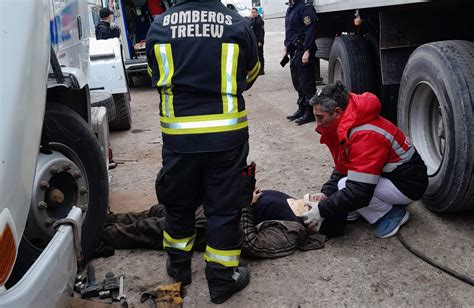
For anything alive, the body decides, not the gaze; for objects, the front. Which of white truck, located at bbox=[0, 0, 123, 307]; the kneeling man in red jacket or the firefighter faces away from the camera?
the firefighter

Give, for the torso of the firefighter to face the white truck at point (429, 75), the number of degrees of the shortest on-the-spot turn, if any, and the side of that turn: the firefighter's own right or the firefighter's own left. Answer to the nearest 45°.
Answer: approximately 45° to the firefighter's own right

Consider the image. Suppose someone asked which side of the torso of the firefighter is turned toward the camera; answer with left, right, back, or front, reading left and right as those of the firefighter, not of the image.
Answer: back

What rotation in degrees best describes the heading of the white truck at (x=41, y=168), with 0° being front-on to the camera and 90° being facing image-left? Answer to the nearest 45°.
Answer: approximately 45°

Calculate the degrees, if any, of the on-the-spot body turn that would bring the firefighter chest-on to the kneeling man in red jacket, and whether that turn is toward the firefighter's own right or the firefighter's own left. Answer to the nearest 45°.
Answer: approximately 45° to the firefighter's own right

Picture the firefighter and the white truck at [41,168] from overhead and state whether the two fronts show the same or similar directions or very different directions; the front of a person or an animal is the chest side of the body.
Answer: very different directions

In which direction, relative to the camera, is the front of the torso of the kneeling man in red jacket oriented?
to the viewer's left

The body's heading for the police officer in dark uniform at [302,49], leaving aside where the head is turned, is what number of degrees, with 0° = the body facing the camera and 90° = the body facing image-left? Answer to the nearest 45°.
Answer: approximately 45°

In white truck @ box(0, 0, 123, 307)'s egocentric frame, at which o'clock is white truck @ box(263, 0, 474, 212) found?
white truck @ box(263, 0, 474, 212) is roughly at 7 o'clock from white truck @ box(0, 0, 123, 307).

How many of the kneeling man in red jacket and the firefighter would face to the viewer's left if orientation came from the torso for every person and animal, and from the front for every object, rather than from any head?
1
